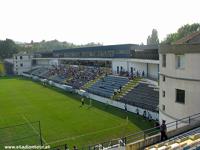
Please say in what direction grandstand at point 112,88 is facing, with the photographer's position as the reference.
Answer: facing the viewer and to the left of the viewer

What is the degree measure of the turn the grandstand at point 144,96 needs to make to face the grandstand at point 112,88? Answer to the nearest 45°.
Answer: approximately 90° to its right
